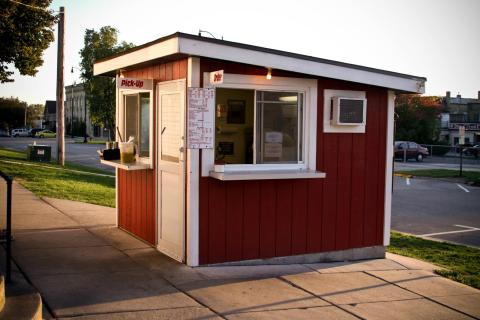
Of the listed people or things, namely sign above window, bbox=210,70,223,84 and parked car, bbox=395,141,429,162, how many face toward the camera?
1

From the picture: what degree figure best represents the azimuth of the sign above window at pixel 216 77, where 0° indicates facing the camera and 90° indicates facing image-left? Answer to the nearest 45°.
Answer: approximately 0°

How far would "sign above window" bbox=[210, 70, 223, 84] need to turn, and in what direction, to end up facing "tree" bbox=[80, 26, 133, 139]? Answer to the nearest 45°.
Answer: approximately 180°

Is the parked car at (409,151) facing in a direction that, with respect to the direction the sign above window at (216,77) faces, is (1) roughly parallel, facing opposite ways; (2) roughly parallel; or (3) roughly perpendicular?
roughly perpendicular

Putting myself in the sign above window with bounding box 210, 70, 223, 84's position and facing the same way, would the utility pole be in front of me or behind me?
behind

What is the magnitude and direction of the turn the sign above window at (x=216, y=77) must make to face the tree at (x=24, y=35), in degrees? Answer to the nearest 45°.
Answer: approximately 135° to its right
